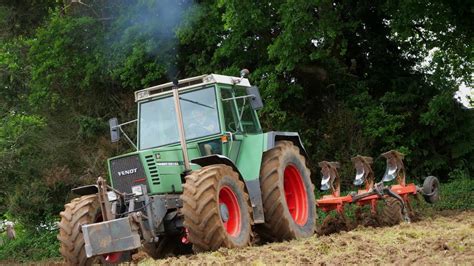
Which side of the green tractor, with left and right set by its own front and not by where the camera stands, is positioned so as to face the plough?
back

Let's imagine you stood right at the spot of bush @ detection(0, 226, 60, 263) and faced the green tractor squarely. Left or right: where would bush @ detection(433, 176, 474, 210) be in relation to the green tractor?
left

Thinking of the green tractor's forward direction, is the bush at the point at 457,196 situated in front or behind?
behind

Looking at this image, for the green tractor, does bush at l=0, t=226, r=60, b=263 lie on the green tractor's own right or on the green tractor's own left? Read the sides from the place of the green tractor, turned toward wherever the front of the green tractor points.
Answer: on the green tractor's own right

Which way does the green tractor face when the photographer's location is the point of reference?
facing the viewer and to the left of the viewer
